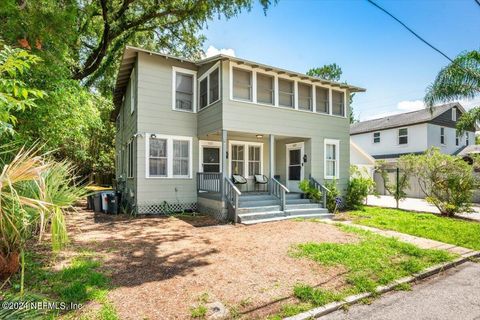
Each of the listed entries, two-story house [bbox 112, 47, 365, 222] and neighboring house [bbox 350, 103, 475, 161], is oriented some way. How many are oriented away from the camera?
0

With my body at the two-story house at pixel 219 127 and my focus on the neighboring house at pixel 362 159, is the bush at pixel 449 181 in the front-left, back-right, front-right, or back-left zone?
front-right

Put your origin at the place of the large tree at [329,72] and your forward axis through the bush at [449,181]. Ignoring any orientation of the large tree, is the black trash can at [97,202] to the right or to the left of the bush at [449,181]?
right

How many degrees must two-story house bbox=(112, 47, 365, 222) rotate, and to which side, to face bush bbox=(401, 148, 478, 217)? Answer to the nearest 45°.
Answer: approximately 45° to its left

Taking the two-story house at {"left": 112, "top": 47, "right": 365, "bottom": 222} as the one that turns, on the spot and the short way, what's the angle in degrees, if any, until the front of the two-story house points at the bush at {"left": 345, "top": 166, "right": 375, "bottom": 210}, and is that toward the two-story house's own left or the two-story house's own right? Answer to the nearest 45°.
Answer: approximately 45° to the two-story house's own left

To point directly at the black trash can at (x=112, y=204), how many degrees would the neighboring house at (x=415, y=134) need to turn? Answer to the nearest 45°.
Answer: approximately 90° to its right

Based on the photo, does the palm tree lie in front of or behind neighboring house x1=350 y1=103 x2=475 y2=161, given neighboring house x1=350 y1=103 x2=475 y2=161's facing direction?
in front

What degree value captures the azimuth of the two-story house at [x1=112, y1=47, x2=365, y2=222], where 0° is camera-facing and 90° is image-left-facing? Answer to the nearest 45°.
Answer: approximately 315°

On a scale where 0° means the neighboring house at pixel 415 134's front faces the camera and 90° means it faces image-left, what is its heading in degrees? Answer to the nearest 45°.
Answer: approximately 315°

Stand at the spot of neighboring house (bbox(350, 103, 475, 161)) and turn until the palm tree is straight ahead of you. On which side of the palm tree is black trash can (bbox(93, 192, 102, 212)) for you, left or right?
right

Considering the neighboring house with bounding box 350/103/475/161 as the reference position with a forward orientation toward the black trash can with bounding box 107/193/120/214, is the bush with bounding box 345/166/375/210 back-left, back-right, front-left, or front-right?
front-left

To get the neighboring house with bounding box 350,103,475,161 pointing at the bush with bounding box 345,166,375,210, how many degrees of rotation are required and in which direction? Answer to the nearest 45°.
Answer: approximately 45° to its right
